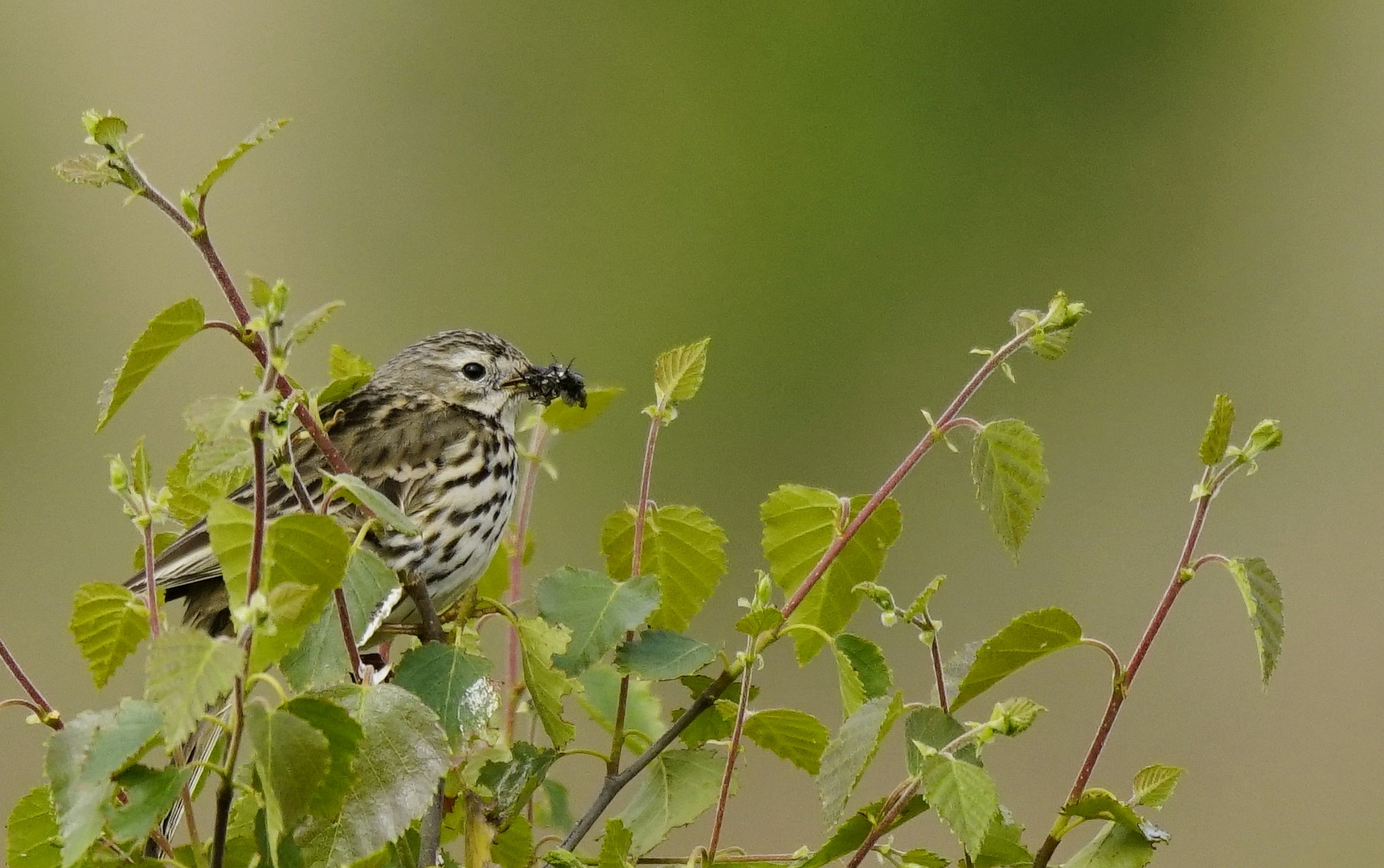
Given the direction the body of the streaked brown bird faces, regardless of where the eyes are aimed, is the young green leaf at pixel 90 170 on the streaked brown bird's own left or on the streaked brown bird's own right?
on the streaked brown bird's own right

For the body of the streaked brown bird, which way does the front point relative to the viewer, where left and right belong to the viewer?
facing to the right of the viewer

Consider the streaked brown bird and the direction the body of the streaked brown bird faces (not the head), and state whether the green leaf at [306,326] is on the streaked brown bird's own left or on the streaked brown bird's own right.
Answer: on the streaked brown bird's own right
